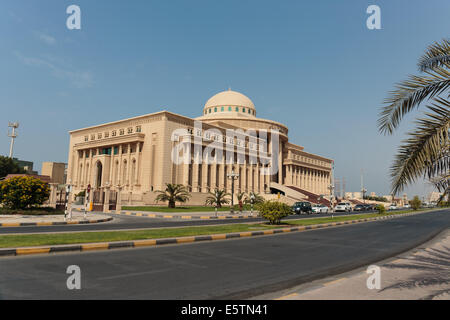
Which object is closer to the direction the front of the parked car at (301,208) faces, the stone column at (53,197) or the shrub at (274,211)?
the stone column

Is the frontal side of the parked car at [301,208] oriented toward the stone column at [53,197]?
yes

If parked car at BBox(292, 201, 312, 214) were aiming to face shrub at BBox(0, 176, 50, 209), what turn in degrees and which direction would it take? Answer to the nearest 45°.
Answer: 0° — it already faces it

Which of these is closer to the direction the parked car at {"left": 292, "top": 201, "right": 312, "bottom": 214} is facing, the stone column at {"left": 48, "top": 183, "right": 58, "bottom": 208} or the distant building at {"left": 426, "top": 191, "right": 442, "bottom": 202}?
the stone column

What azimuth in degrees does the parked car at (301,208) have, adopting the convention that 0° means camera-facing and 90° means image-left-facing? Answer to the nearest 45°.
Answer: approximately 45°
